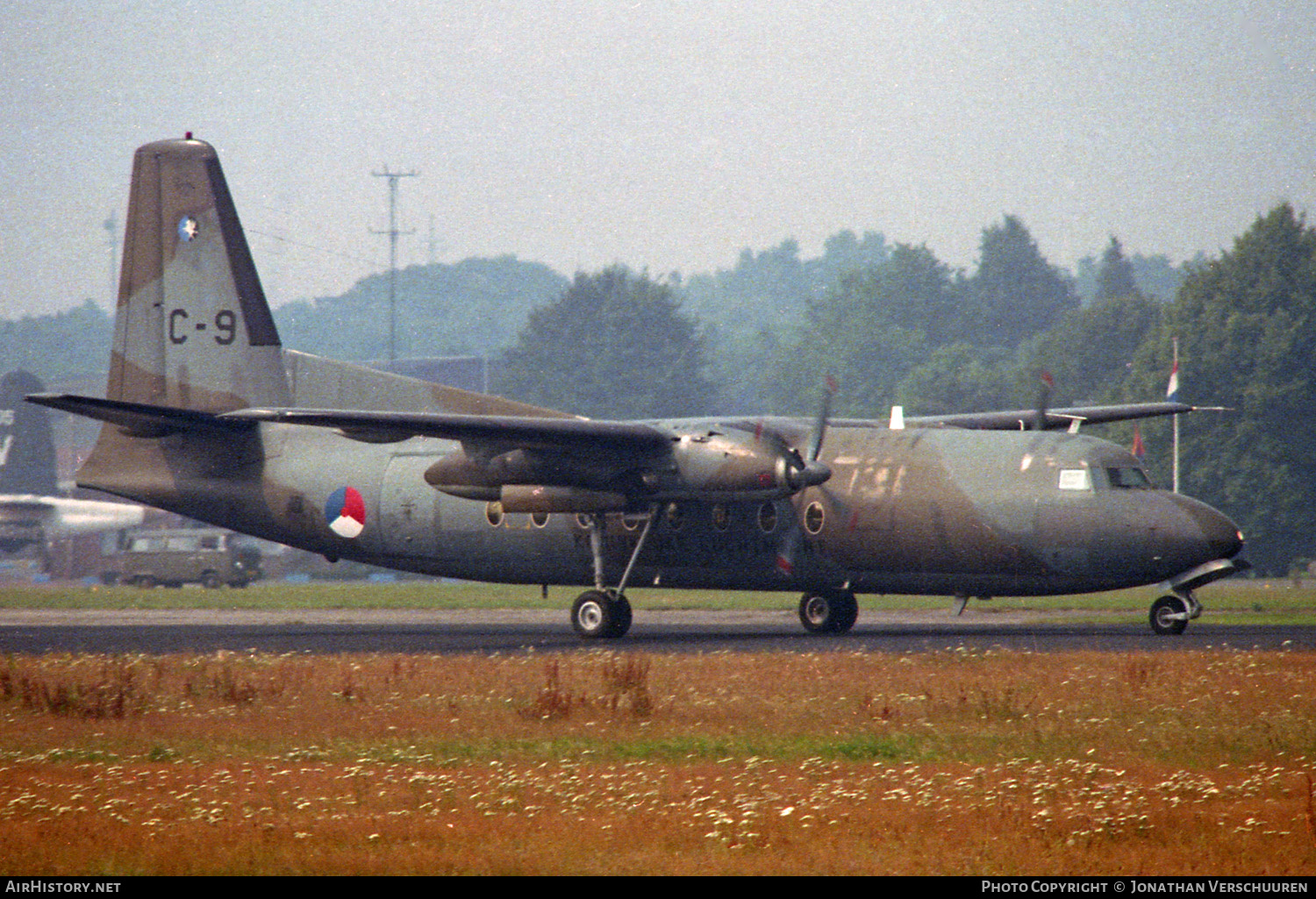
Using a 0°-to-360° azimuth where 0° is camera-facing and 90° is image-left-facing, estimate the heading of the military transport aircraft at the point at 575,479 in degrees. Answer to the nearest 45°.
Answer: approximately 315°
